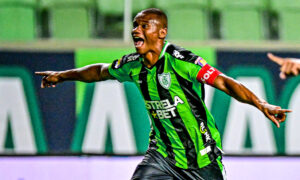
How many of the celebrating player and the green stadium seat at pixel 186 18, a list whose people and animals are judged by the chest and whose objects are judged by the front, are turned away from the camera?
0

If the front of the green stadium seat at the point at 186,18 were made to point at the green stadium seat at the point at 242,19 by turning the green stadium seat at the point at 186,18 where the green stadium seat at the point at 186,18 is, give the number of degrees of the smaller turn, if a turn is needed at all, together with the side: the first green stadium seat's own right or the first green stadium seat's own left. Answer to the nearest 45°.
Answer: approximately 90° to the first green stadium seat's own left

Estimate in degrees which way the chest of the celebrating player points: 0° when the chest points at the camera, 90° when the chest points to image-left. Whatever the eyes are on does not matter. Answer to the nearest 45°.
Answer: approximately 45°

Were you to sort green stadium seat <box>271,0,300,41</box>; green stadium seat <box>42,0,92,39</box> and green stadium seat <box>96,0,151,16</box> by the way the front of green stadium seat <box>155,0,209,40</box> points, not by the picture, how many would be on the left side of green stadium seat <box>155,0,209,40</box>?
1

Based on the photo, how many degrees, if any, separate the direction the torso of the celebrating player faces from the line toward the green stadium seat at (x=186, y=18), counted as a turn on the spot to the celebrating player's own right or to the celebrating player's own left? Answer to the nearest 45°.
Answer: approximately 135° to the celebrating player's own right

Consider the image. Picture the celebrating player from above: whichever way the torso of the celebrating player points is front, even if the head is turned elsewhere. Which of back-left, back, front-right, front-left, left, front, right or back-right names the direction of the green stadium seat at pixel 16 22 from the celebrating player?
right

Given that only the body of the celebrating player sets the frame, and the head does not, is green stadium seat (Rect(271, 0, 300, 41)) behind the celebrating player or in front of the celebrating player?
behind

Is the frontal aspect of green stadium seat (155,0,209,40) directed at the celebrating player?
yes

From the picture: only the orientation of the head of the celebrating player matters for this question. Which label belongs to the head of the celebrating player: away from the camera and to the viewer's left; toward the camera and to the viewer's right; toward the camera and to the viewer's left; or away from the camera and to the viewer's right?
toward the camera and to the viewer's left

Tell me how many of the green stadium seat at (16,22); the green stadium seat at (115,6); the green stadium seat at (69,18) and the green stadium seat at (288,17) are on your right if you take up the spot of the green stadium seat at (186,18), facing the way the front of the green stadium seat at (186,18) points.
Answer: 3

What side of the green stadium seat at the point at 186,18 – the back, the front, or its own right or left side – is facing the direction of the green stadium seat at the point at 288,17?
left
